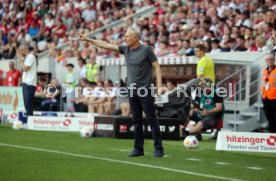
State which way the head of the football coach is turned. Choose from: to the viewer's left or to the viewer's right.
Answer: to the viewer's left

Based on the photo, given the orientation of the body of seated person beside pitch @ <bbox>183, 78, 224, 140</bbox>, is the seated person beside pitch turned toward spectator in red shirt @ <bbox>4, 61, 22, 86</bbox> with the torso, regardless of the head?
no

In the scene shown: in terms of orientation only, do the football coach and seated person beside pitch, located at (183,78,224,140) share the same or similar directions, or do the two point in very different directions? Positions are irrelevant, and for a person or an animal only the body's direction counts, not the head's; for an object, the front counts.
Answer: same or similar directions

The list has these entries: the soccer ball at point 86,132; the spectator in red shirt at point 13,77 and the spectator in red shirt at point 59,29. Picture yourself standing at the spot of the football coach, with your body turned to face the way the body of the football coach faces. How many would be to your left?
0

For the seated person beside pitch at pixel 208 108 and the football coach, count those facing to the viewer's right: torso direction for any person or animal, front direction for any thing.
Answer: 0

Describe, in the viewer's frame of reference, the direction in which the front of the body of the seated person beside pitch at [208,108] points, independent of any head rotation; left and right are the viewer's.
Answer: facing the viewer and to the left of the viewer

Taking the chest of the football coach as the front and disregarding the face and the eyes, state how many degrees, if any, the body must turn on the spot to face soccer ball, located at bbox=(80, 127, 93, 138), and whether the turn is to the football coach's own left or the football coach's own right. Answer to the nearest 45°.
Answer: approximately 135° to the football coach's own right

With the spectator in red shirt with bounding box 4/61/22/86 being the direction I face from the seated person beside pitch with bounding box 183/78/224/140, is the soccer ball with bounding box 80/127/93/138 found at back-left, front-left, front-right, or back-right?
front-left

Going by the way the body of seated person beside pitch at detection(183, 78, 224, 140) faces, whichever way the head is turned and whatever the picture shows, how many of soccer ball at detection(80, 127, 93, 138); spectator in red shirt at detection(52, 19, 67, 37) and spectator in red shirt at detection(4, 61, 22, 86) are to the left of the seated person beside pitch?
0

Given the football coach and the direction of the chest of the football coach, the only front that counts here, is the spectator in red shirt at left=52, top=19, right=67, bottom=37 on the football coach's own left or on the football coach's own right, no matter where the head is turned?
on the football coach's own right

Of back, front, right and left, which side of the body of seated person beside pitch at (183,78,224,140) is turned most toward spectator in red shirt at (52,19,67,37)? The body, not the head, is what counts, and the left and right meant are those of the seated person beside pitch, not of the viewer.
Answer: right
